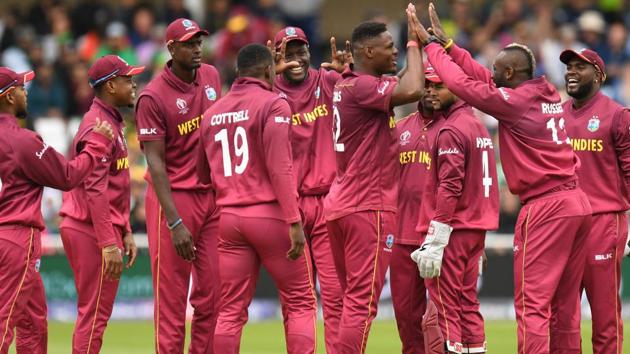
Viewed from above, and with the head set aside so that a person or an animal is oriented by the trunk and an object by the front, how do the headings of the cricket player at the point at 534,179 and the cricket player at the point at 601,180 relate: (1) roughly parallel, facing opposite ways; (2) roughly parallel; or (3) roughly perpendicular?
roughly perpendicular

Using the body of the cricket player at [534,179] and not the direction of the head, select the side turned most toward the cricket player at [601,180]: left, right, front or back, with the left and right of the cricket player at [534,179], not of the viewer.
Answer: right

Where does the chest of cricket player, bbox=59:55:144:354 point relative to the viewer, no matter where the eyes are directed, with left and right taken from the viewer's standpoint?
facing to the right of the viewer

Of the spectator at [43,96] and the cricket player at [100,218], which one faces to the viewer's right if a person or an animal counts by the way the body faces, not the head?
the cricket player

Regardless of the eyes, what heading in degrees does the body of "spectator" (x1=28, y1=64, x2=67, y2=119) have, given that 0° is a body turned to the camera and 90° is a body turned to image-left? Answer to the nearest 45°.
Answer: approximately 0°

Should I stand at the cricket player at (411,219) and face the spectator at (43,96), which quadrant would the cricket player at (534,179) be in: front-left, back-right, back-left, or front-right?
back-right

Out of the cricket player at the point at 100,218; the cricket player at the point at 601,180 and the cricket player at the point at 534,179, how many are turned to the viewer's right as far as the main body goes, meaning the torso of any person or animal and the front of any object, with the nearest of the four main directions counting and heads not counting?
1

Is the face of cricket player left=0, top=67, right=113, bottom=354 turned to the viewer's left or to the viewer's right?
to the viewer's right
